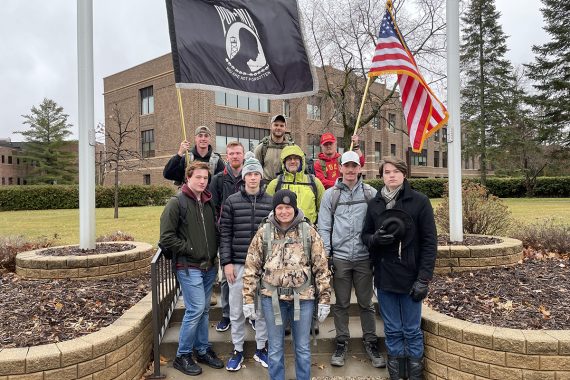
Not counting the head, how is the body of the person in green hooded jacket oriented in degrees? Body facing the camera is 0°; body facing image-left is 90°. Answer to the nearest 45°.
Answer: approximately 0°

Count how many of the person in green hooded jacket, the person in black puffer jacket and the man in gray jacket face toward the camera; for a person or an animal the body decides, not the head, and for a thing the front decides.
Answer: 3

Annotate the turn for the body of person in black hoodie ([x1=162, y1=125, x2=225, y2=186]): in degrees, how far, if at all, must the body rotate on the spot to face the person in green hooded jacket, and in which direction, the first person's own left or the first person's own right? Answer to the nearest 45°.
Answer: approximately 45° to the first person's own left

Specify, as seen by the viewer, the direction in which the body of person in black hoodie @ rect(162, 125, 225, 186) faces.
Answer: toward the camera

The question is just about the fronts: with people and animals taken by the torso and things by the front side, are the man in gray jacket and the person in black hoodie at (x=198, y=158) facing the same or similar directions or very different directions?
same or similar directions

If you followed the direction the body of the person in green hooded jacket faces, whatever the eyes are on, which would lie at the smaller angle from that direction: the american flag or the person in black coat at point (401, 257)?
the person in black coat

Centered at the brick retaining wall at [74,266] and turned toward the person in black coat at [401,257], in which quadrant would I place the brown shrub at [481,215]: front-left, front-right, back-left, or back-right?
front-left

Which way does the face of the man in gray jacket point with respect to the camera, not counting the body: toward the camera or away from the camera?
toward the camera

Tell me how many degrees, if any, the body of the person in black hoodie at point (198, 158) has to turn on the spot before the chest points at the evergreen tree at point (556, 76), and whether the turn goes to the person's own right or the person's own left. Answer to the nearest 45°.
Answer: approximately 135° to the person's own left

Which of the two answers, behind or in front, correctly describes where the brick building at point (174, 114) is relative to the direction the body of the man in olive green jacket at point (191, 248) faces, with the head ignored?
behind

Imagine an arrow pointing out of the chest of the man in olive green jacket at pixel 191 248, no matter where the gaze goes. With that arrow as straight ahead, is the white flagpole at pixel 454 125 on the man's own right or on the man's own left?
on the man's own left

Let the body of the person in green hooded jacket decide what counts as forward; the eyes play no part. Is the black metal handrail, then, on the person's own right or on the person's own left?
on the person's own right
